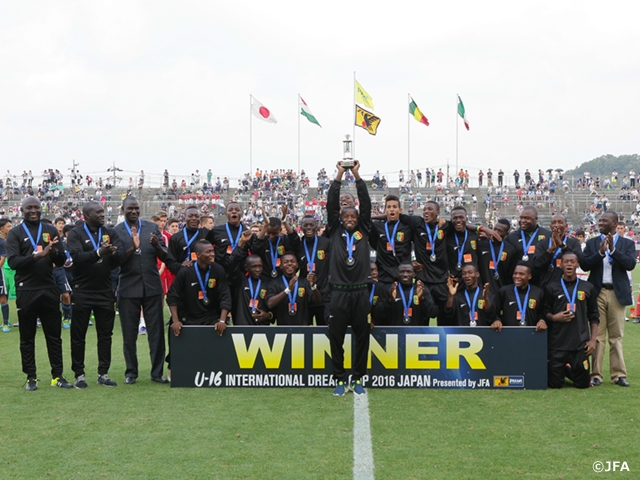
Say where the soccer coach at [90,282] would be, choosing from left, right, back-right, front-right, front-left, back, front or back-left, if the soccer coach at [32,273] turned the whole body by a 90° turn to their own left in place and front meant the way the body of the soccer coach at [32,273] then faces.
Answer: front

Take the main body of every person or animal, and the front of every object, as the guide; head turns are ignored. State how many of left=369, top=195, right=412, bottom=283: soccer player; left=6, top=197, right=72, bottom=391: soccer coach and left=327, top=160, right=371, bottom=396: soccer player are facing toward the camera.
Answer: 3

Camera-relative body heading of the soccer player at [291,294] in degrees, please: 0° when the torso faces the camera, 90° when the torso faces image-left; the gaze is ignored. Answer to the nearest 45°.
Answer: approximately 0°

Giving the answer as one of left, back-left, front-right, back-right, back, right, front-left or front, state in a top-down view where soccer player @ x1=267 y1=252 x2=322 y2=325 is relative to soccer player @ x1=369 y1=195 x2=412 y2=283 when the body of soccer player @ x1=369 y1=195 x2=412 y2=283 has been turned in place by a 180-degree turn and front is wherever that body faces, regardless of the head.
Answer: left

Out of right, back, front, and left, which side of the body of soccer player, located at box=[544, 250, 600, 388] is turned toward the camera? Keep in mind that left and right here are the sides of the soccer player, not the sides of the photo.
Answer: front

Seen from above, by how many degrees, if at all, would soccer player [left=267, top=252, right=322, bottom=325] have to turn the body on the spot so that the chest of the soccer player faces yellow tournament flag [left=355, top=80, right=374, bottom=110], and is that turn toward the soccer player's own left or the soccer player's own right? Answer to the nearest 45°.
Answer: approximately 180°

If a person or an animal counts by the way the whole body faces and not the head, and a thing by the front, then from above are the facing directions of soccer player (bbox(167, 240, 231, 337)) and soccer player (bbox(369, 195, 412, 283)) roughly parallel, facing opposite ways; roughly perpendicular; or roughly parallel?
roughly parallel

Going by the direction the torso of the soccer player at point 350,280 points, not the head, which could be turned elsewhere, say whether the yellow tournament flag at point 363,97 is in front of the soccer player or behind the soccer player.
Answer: behind

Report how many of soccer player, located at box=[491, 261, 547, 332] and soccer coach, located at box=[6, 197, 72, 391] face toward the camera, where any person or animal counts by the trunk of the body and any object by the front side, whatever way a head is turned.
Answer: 2

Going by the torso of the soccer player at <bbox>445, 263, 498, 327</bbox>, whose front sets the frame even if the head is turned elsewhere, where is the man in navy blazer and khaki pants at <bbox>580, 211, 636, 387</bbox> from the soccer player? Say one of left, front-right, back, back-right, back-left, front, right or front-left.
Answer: left

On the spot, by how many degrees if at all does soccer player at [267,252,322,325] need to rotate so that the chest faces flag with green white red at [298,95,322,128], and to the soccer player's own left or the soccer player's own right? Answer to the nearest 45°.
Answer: approximately 180°

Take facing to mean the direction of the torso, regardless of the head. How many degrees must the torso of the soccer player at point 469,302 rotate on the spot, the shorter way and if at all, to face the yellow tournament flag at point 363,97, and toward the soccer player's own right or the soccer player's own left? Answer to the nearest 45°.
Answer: approximately 180°

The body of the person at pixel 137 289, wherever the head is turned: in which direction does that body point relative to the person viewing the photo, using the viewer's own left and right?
facing the viewer

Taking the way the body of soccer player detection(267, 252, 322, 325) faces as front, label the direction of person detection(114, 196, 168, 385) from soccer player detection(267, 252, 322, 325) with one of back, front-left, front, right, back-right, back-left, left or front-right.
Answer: right
